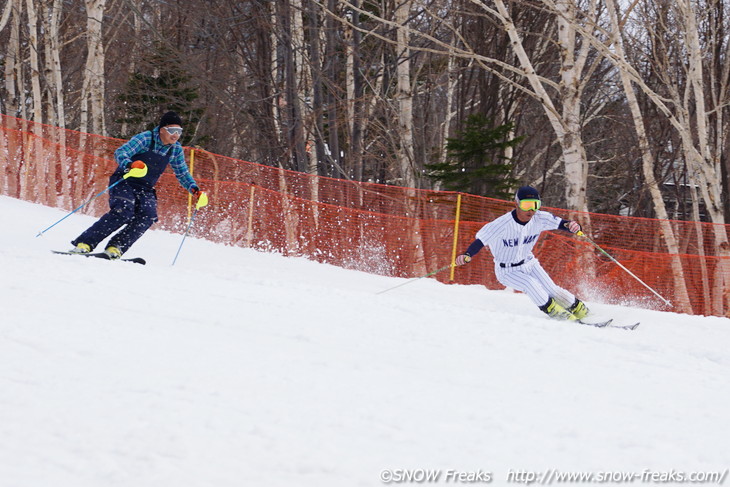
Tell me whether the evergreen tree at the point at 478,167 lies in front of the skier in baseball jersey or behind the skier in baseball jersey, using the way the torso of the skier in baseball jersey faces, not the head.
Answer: behind

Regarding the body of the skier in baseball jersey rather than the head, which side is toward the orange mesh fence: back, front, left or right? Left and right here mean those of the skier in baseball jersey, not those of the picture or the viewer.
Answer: back
